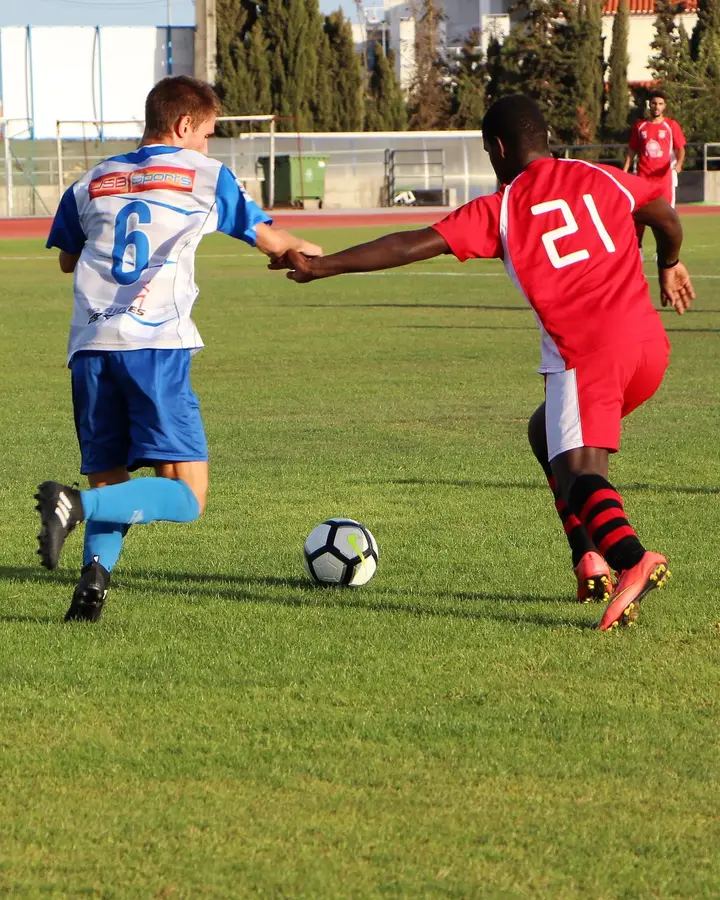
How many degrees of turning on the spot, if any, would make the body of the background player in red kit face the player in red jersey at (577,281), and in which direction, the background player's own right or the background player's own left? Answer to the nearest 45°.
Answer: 0° — they already face them

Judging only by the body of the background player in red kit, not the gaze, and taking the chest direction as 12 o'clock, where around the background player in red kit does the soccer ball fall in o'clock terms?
The soccer ball is roughly at 12 o'clock from the background player in red kit.

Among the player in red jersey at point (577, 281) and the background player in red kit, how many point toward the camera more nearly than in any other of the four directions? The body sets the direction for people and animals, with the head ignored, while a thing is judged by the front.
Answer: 1

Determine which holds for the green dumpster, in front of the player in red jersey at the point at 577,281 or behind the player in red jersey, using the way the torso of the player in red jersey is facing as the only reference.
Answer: in front

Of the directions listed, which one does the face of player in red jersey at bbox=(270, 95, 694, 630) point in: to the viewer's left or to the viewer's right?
to the viewer's left

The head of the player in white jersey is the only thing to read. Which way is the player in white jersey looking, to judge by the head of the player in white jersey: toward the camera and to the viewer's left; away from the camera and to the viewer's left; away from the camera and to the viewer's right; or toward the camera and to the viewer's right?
away from the camera and to the viewer's right

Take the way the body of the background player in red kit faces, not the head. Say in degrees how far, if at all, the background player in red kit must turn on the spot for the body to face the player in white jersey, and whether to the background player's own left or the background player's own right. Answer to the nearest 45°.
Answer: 0° — they already face them

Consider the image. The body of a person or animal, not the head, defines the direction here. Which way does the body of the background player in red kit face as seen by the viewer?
toward the camera

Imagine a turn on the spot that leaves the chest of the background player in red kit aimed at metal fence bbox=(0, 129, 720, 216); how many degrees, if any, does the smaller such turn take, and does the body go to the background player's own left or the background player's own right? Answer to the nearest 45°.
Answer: approximately 180°

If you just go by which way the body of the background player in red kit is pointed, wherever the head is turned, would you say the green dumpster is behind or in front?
behind

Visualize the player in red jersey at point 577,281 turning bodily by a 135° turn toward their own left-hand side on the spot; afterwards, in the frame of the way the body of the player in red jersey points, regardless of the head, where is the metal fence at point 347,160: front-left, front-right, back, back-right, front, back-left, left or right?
back

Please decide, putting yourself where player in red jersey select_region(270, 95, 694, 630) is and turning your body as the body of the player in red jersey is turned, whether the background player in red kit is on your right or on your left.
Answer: on your right

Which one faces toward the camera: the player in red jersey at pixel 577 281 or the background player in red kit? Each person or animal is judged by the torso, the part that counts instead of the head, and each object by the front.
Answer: the background player in red kit

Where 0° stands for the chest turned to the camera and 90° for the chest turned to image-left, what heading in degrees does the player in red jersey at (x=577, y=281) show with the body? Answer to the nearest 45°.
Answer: approximately 135°

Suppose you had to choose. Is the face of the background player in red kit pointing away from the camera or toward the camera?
toward the camera
